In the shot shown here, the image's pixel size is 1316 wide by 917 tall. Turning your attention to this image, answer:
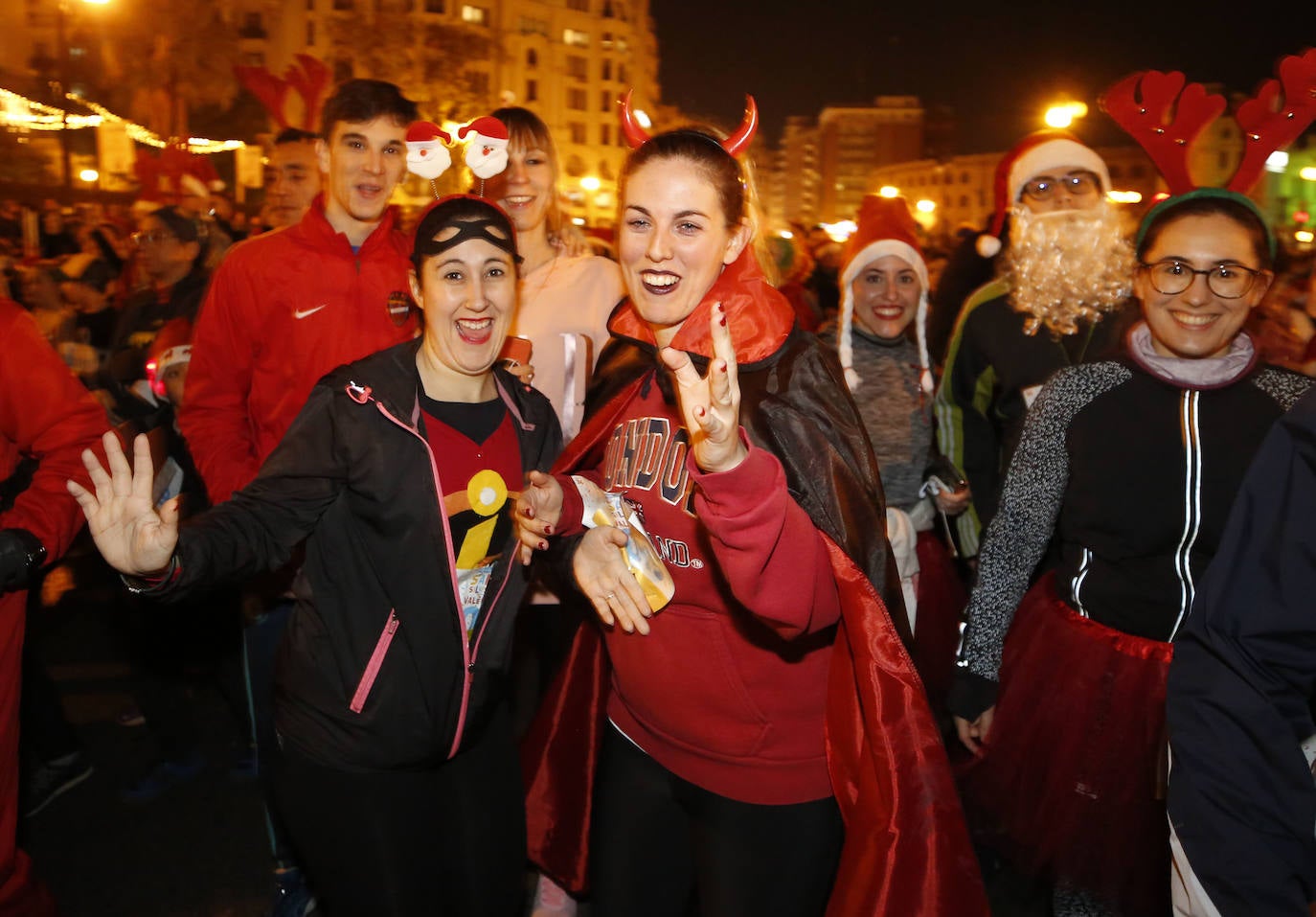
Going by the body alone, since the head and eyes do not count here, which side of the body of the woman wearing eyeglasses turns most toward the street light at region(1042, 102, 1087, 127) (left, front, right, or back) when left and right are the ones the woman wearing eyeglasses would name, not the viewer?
back

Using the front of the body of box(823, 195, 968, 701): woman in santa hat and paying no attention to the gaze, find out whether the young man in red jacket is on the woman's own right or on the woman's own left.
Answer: on the woman's own right

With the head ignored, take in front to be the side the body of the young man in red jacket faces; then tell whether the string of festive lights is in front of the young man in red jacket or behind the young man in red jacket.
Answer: behind

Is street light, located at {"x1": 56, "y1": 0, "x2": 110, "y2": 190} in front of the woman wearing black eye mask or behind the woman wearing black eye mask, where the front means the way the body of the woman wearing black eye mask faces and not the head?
behind

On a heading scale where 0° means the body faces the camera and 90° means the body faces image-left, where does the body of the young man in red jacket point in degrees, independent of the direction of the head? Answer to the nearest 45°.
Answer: approximately 315°

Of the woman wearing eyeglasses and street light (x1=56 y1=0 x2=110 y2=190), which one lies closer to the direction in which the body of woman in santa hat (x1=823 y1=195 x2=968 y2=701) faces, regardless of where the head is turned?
the woman wearing eyeglasses

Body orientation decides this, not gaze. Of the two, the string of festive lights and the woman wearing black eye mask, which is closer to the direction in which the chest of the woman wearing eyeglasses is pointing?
the woman wearing black eye mask

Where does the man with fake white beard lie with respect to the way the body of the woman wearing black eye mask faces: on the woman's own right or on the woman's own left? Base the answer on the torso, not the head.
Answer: on the woman's own left

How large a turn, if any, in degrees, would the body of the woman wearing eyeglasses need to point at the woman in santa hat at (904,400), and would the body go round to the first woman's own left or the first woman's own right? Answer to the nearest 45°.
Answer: approximately 135° to the first woman's own right

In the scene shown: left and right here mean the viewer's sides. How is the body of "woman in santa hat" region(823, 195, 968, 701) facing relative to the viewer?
facing the viewer

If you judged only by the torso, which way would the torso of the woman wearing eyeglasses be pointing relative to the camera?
toward the camera
